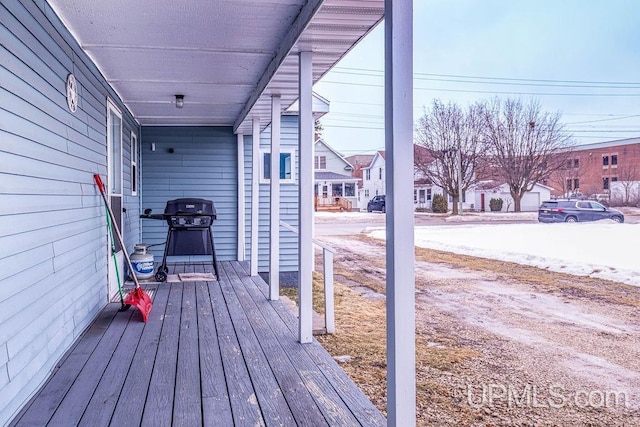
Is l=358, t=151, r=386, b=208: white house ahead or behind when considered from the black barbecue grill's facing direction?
behind

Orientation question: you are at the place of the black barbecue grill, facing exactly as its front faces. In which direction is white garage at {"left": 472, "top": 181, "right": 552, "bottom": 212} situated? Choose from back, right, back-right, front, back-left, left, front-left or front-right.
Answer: back-left

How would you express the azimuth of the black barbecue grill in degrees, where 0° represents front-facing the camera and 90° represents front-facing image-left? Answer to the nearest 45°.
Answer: approximately 0°

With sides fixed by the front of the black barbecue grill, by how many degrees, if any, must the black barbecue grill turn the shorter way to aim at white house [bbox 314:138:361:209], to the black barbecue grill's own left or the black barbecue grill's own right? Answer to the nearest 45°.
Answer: approximately 180°

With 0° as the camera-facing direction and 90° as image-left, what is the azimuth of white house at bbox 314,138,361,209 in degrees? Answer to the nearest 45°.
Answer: approximately 0°

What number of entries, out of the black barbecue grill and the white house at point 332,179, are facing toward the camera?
2
